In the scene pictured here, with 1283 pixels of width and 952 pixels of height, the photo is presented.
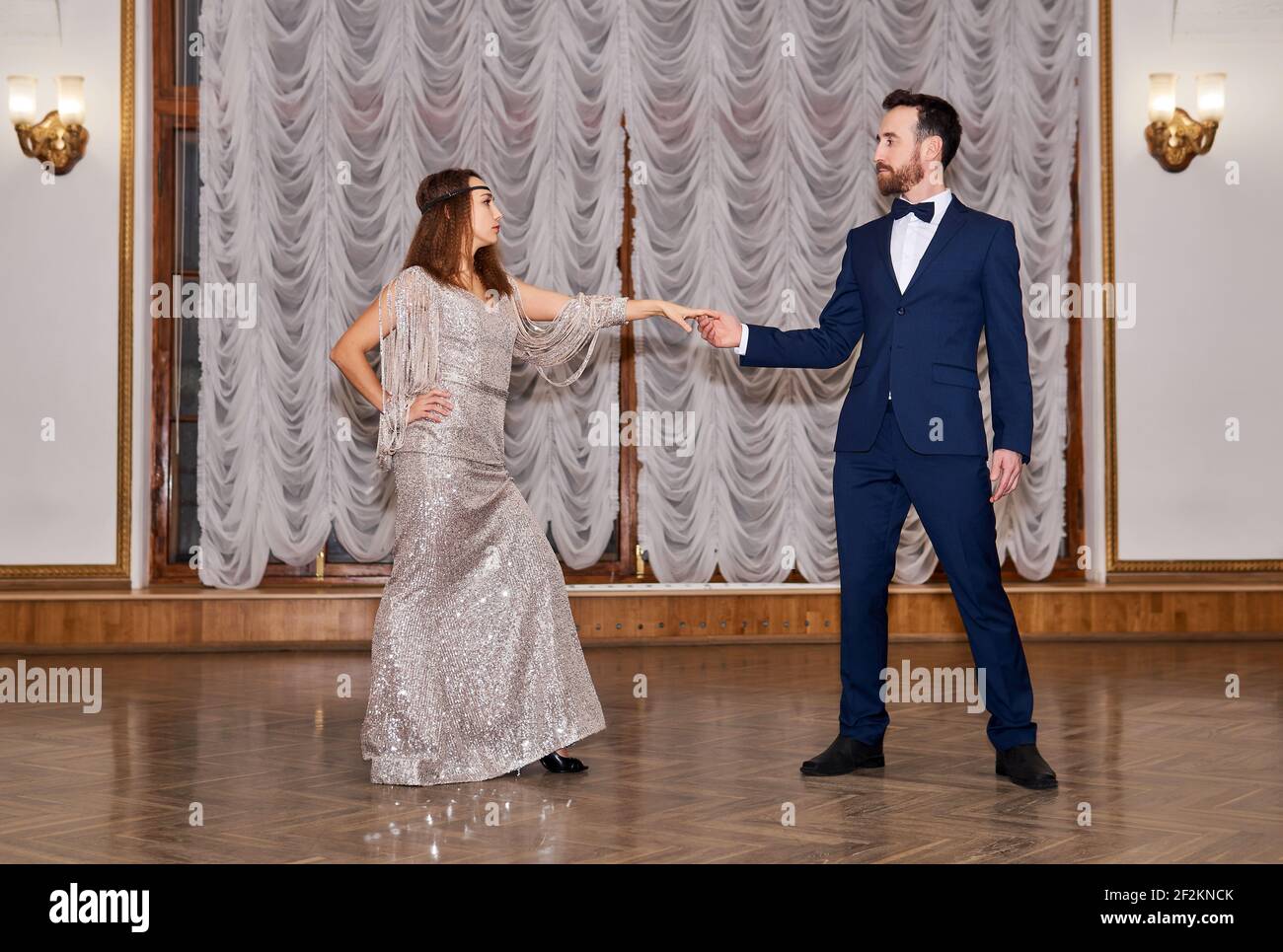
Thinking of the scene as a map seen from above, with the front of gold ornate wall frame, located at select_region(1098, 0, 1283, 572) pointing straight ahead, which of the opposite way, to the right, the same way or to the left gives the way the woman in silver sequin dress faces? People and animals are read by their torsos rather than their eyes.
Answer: to the left

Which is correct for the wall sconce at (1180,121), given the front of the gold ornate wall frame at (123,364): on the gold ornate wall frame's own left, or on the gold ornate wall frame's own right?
on the gold ornate wall frame's own left

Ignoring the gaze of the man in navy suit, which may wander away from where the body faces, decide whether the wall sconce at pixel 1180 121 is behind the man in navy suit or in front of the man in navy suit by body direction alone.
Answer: behind

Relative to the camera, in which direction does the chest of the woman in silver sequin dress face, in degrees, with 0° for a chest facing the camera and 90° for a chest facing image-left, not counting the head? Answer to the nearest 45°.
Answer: approximately 315°

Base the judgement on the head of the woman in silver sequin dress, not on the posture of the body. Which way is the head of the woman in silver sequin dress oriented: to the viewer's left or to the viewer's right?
to the viewer's right

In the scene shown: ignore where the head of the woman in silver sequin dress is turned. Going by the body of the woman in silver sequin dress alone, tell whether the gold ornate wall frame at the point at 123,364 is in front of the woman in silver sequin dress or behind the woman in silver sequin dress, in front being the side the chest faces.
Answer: behind

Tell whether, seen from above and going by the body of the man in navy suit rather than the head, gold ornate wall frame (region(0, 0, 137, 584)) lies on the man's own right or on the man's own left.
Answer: on the man's own right

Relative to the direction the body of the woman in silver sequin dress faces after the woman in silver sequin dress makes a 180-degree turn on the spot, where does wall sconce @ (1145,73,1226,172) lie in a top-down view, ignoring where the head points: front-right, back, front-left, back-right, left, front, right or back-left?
right

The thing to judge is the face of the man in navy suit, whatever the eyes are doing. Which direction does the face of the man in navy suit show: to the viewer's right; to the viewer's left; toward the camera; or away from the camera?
to the viewer's left

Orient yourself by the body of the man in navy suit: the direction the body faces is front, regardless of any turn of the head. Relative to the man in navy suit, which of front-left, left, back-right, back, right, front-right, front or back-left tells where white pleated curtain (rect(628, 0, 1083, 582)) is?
back-right

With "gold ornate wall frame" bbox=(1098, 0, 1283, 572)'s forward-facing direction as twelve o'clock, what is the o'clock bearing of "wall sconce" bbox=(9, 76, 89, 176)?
The wall sconce is roughly at 2 o'clock from the gold ornate wall frame.

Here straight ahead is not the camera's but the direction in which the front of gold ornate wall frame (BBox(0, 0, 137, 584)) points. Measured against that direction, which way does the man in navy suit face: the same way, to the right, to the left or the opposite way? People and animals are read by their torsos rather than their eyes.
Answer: to the right
